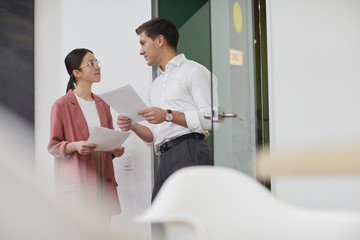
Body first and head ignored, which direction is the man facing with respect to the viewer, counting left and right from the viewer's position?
facing the viewer and to the left of the viewer

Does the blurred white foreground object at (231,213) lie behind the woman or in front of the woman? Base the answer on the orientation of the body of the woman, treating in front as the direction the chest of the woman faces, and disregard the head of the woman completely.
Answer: in front

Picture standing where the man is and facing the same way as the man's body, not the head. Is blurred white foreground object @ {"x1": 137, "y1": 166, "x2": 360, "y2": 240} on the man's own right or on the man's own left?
on the man's own left

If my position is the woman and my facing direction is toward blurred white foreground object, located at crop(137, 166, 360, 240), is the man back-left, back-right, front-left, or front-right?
front-left

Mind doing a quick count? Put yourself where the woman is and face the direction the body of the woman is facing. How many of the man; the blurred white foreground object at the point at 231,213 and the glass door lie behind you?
0

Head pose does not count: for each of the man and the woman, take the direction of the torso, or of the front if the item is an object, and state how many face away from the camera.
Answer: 0

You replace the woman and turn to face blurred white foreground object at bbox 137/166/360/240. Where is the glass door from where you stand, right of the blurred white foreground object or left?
left

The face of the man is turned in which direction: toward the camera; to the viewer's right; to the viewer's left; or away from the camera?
to the viewer's left

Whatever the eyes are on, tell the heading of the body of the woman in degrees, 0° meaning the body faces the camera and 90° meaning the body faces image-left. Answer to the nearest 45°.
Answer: approximately 315°
